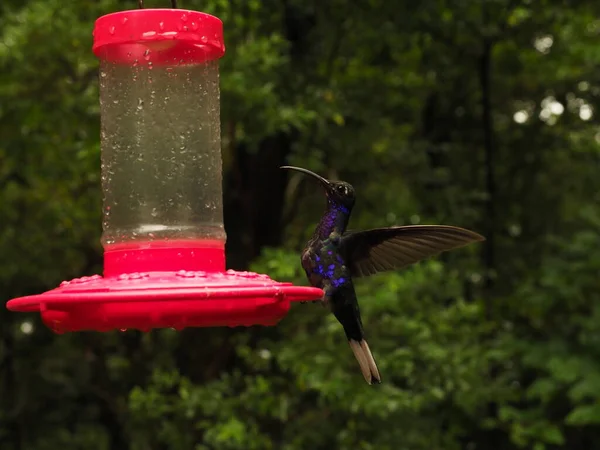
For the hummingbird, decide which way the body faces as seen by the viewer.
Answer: to the viewer's left
